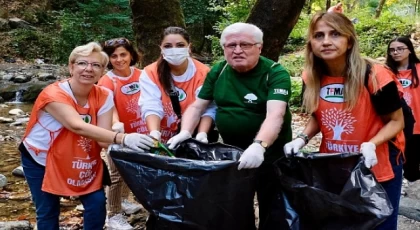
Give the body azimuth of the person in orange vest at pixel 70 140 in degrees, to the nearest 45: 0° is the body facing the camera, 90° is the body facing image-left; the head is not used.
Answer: approximately 315°

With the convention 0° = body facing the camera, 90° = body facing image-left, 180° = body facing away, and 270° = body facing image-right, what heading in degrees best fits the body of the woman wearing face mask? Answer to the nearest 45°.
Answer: approximately 0°

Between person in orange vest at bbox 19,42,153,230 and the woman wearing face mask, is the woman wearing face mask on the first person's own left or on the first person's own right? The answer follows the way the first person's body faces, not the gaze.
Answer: on the first person's own left

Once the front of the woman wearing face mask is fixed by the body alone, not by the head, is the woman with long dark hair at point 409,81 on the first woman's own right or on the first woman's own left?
on the first woman's own left

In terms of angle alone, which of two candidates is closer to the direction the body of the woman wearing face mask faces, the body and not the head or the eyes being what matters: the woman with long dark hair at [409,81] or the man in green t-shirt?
the man in green t-shirt

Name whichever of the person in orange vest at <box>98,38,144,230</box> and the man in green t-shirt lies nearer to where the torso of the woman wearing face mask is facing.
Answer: the man in green t-shirt

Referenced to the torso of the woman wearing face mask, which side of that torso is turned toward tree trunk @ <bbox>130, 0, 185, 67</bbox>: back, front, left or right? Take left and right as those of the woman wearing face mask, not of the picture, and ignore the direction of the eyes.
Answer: back

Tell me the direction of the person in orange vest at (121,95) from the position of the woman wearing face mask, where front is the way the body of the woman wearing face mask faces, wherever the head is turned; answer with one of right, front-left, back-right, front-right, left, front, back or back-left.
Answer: back-right

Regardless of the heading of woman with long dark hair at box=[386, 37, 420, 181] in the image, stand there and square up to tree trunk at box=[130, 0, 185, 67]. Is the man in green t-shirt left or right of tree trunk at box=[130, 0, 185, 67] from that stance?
left

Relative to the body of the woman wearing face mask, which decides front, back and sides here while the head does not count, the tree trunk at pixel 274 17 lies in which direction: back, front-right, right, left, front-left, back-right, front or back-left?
back-left

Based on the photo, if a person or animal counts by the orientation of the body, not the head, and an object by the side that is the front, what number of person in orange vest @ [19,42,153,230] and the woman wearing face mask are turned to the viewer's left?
0

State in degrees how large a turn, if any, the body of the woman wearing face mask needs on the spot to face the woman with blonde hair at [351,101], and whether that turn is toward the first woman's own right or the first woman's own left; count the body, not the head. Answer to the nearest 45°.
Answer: approximately 45° to the first woman's own left
